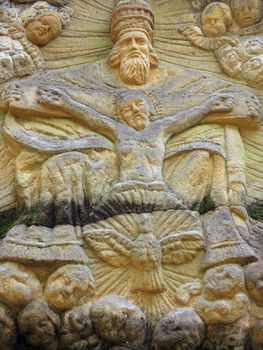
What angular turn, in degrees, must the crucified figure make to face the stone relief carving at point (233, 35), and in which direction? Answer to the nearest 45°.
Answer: approximately 135° to its left

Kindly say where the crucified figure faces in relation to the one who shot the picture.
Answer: facing the viewer
